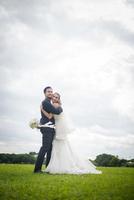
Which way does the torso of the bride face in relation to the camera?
to the viewer's left
